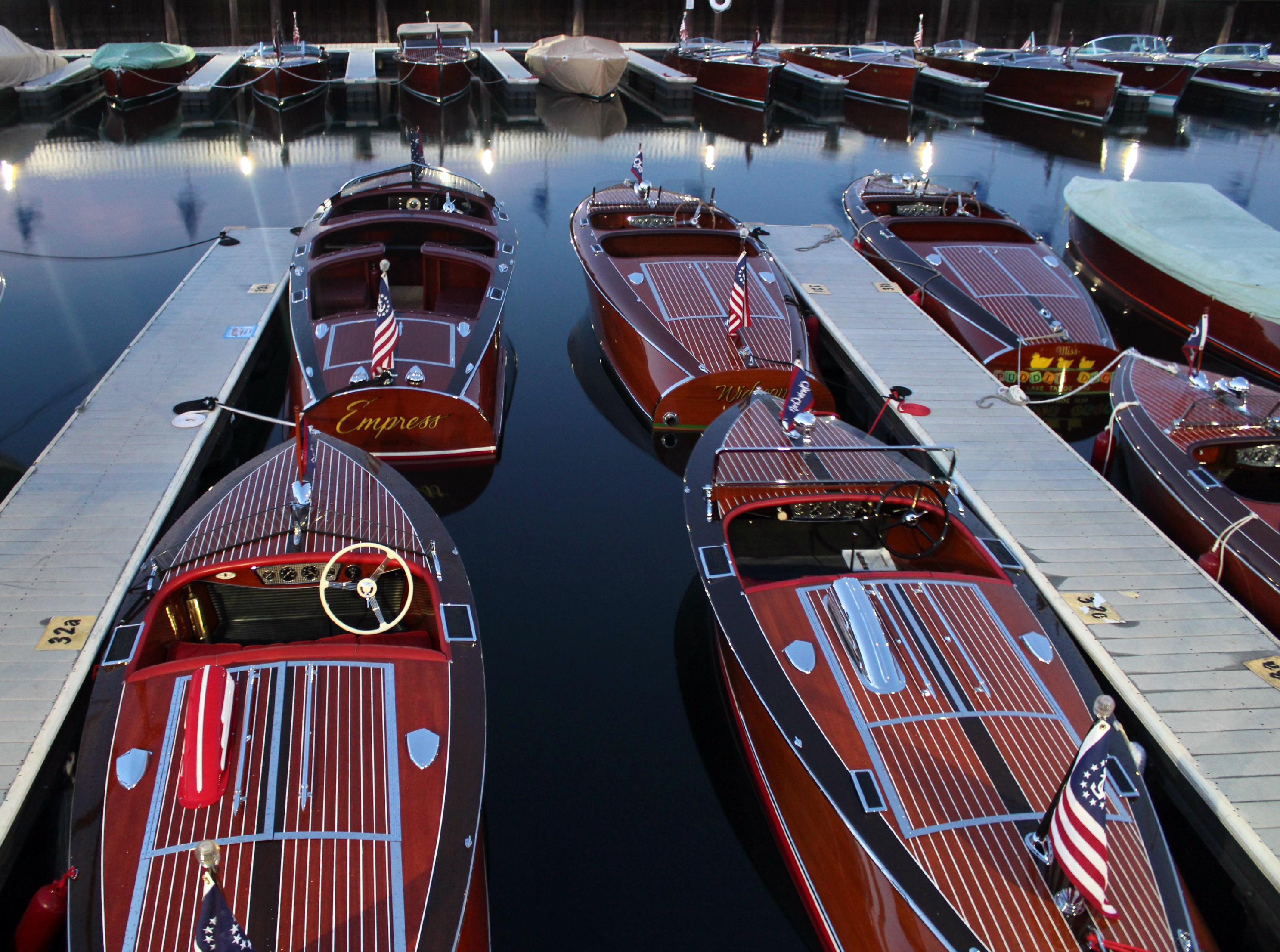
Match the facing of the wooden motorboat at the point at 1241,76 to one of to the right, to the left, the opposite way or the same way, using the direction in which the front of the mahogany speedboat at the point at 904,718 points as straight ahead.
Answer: the opposite way

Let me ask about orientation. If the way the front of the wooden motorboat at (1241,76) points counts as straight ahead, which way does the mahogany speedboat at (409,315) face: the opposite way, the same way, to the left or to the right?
the opposite way

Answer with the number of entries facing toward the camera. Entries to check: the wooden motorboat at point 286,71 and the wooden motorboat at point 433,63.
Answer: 2

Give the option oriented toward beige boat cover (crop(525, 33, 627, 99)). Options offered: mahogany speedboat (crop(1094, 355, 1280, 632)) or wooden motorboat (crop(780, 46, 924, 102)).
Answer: the mahogany speedboat

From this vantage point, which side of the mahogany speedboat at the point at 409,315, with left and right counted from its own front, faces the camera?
back

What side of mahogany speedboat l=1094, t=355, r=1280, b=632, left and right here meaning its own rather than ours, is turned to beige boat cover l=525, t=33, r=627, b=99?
front

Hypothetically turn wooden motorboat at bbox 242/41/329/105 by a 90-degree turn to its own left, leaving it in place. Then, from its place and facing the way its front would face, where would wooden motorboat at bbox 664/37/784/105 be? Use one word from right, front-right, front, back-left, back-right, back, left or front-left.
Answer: front

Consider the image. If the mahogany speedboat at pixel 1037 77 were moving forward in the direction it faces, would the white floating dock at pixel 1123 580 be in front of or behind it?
in front

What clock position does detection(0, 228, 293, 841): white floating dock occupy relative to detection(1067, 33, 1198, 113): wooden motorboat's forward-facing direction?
The white floating dock is roughly at 2 o'clock from the wooden motorboat.

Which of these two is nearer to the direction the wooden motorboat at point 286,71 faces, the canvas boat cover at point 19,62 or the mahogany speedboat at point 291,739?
the mahogany speedboat

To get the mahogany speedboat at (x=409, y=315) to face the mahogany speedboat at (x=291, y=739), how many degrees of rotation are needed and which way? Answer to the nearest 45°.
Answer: approximately 180°

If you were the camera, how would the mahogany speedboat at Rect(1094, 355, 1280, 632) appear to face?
facing away from the viewer and to the left of the viewer

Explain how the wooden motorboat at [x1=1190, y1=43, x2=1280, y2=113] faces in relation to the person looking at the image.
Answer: facing the viewer and to the right of the viewer

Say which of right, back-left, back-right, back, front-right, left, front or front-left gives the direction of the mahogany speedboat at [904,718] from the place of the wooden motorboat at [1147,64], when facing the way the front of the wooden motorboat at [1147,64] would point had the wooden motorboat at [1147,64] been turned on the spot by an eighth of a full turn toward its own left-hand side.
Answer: right

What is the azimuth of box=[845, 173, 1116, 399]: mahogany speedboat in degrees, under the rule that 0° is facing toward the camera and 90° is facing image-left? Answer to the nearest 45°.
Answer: approximately 135°

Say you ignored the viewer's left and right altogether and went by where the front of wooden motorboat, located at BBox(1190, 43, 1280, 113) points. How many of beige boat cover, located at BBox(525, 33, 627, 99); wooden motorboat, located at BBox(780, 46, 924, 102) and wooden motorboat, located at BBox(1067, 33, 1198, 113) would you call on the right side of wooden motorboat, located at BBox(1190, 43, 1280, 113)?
3

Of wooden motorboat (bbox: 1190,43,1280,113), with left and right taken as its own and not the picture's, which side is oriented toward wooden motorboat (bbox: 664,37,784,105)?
right

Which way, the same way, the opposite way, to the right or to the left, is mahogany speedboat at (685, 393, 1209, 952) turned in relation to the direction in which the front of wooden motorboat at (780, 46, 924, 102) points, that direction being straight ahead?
the opposite way

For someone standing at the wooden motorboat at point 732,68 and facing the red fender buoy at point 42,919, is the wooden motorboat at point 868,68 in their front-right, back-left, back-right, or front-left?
back-left

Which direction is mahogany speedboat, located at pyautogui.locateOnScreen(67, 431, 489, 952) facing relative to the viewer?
away from the camera

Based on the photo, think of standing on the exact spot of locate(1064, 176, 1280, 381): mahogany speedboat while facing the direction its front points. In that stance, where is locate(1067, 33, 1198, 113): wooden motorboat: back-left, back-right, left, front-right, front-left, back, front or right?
front-right
